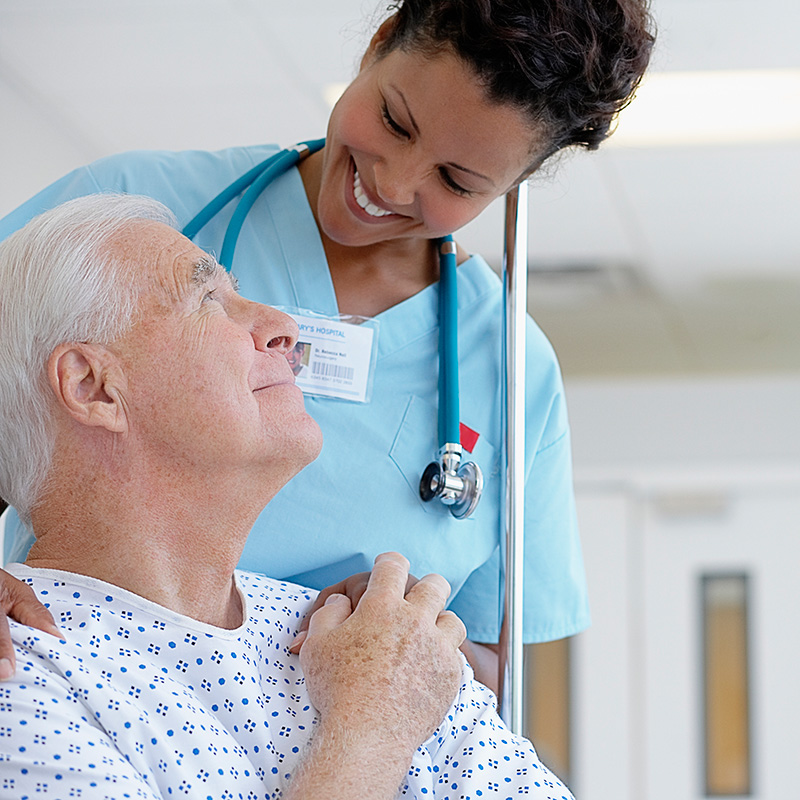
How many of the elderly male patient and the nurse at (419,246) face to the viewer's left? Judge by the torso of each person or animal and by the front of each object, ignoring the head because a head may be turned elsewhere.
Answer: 0

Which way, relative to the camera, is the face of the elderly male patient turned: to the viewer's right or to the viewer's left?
to the viewer's right

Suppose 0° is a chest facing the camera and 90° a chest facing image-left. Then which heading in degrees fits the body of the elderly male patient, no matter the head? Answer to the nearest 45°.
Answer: approximately 315°

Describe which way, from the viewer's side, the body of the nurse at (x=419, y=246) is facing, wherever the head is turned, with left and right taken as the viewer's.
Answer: facing the viewer

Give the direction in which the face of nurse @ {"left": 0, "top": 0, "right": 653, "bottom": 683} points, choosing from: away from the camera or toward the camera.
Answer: toward the camera
